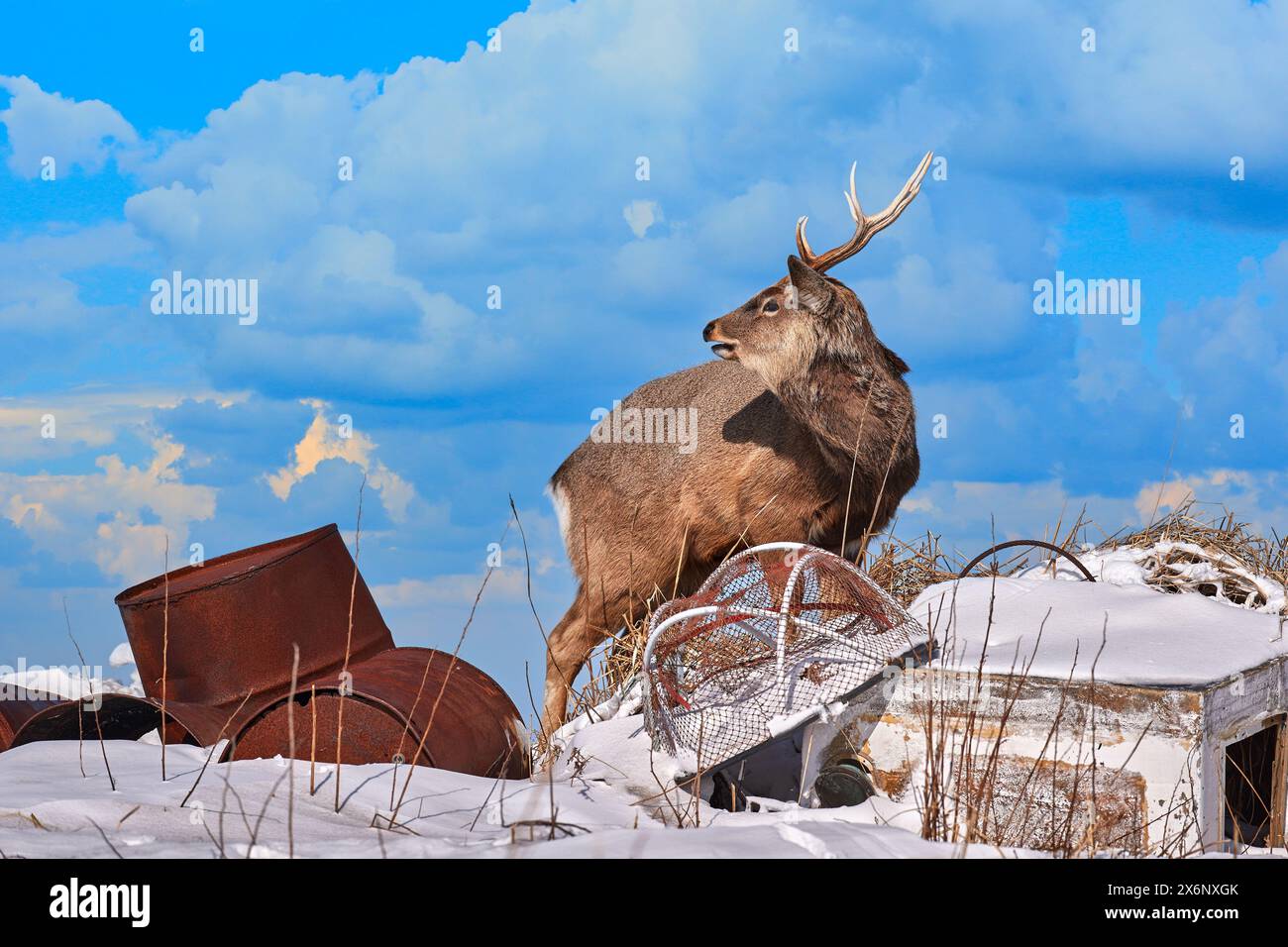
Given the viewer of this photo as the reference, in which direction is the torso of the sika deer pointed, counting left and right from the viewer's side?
facing to the right of the viewer

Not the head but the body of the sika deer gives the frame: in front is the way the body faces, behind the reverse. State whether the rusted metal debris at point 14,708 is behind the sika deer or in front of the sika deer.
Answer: behind
